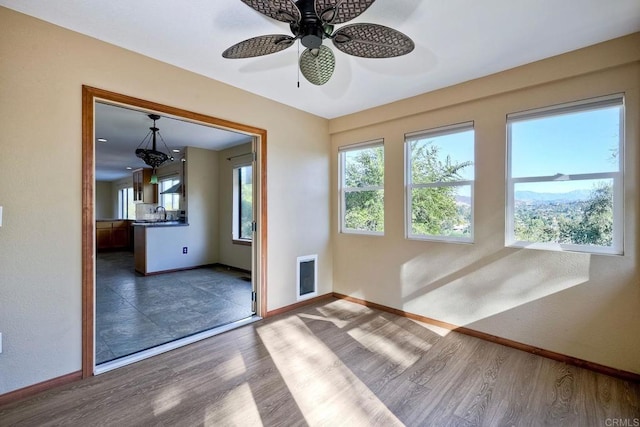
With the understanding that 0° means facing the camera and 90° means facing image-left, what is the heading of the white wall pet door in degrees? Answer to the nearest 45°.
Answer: approximately 315°

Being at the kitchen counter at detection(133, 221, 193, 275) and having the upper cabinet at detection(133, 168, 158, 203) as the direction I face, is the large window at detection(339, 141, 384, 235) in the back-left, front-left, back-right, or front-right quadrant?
back-right

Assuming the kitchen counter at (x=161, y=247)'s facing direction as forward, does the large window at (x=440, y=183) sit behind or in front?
behind

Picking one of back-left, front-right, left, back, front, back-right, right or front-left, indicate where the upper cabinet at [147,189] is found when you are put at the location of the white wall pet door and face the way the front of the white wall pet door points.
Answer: back

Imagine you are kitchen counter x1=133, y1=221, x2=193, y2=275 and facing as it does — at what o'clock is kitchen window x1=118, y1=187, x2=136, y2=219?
The kitchen window is roughly at 7 o'clock from the kitchen counter.

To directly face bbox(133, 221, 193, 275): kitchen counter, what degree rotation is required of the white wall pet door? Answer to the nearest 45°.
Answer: approximately 180°

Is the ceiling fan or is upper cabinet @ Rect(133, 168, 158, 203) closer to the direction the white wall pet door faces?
the ceiling fan

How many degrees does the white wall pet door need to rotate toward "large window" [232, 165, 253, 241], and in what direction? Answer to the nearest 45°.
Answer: approximately 180°

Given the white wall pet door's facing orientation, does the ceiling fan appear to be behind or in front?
in front

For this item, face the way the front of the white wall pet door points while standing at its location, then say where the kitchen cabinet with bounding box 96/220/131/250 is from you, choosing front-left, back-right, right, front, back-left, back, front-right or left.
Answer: back

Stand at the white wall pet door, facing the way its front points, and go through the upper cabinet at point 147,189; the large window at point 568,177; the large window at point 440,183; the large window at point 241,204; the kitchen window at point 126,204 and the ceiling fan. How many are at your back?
3
